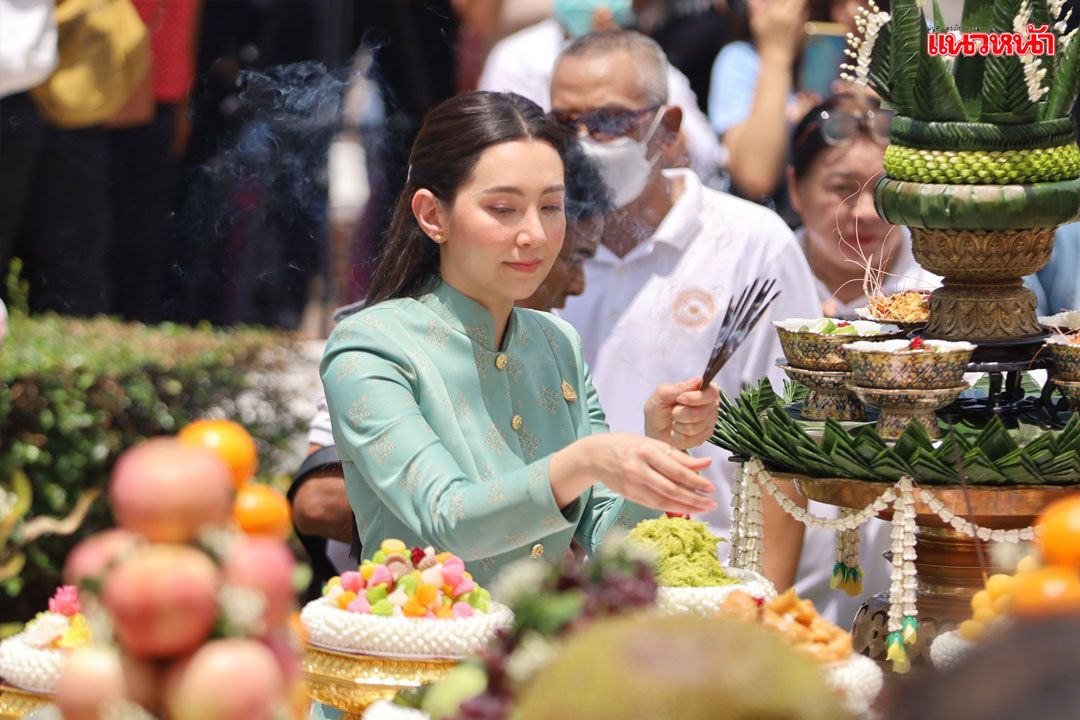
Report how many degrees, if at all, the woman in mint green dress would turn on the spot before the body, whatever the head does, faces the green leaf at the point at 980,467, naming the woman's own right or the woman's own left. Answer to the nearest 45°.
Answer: approximately 45° to the woman's own left

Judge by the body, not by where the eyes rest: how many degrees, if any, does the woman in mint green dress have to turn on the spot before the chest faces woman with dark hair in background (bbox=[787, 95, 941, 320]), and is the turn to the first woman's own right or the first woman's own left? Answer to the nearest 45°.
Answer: approximately 90° to the first woman's own left

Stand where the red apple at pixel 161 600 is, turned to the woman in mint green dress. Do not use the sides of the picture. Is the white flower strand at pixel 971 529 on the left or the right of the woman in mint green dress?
right

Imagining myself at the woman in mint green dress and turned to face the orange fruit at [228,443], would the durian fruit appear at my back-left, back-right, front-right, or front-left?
front-left

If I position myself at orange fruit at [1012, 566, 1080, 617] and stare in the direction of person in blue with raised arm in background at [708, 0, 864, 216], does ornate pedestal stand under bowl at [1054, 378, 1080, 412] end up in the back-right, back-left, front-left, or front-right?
front-right

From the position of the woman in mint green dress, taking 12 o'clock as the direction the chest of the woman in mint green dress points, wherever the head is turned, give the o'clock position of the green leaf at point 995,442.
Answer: The green leaf is roughly at 11 o'clock from the woman in mint green dress.

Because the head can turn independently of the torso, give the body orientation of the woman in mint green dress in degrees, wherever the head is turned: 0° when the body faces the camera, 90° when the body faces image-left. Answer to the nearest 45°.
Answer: approximately 315°

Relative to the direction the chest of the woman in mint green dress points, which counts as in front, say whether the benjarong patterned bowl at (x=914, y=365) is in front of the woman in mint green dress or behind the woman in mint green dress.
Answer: in front

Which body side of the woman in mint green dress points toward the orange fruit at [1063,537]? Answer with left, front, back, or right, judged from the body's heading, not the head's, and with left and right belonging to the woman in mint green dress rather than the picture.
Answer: front

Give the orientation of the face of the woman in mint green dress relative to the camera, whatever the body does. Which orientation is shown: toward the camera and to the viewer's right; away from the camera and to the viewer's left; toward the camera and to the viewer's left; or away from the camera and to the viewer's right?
toward the camera and to the viewer's right

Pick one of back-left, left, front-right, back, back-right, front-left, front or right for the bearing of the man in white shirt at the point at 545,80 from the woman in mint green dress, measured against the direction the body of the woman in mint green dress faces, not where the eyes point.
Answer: back-left

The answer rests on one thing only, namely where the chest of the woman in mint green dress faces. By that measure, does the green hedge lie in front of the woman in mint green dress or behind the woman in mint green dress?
behind

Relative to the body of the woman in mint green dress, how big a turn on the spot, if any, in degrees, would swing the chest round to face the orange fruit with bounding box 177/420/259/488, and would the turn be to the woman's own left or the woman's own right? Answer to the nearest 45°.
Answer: approximately 45° to the woman's own right

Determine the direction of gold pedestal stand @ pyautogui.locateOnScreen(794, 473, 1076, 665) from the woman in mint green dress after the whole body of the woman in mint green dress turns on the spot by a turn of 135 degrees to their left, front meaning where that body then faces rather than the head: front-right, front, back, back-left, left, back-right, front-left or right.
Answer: right
